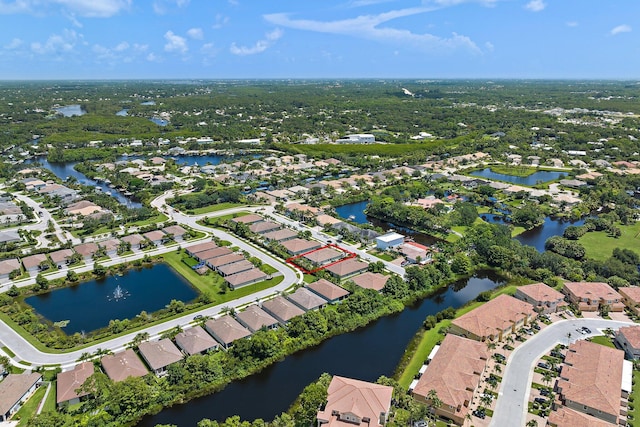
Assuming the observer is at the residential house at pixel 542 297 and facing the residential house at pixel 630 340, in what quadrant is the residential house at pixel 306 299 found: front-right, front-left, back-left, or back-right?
back-right

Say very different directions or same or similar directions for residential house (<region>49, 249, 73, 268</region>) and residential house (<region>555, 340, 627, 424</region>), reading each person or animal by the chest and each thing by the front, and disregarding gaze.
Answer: very different directions

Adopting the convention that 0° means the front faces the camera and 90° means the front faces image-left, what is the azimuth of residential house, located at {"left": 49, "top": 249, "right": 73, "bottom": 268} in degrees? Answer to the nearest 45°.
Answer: approximately 315°

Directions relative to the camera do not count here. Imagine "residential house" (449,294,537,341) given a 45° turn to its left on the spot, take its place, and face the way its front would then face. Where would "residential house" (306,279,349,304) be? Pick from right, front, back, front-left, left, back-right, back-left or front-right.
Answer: back

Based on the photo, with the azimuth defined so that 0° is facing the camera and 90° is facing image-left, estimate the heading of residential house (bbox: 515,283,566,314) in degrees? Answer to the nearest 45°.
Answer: approximately 315°

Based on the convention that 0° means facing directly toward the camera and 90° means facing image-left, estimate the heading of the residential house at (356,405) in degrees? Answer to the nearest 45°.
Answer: approximately 0°

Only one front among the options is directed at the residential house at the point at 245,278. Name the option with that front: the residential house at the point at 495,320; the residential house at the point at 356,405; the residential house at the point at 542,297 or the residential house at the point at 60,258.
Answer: the residential house at the point at 60,258

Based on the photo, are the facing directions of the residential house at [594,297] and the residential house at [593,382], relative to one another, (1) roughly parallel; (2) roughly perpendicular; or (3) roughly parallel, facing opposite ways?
roughly perpendicular

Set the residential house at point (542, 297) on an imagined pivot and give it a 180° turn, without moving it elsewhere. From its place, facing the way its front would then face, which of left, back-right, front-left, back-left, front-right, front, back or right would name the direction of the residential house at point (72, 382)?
left

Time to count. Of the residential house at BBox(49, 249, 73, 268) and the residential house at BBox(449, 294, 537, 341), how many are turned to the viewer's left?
0

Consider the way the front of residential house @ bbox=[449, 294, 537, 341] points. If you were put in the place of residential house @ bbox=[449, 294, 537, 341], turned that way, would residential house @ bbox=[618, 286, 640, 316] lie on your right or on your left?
on your left

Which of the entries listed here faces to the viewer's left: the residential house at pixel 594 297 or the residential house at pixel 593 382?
the residential house at pixel 593 382
